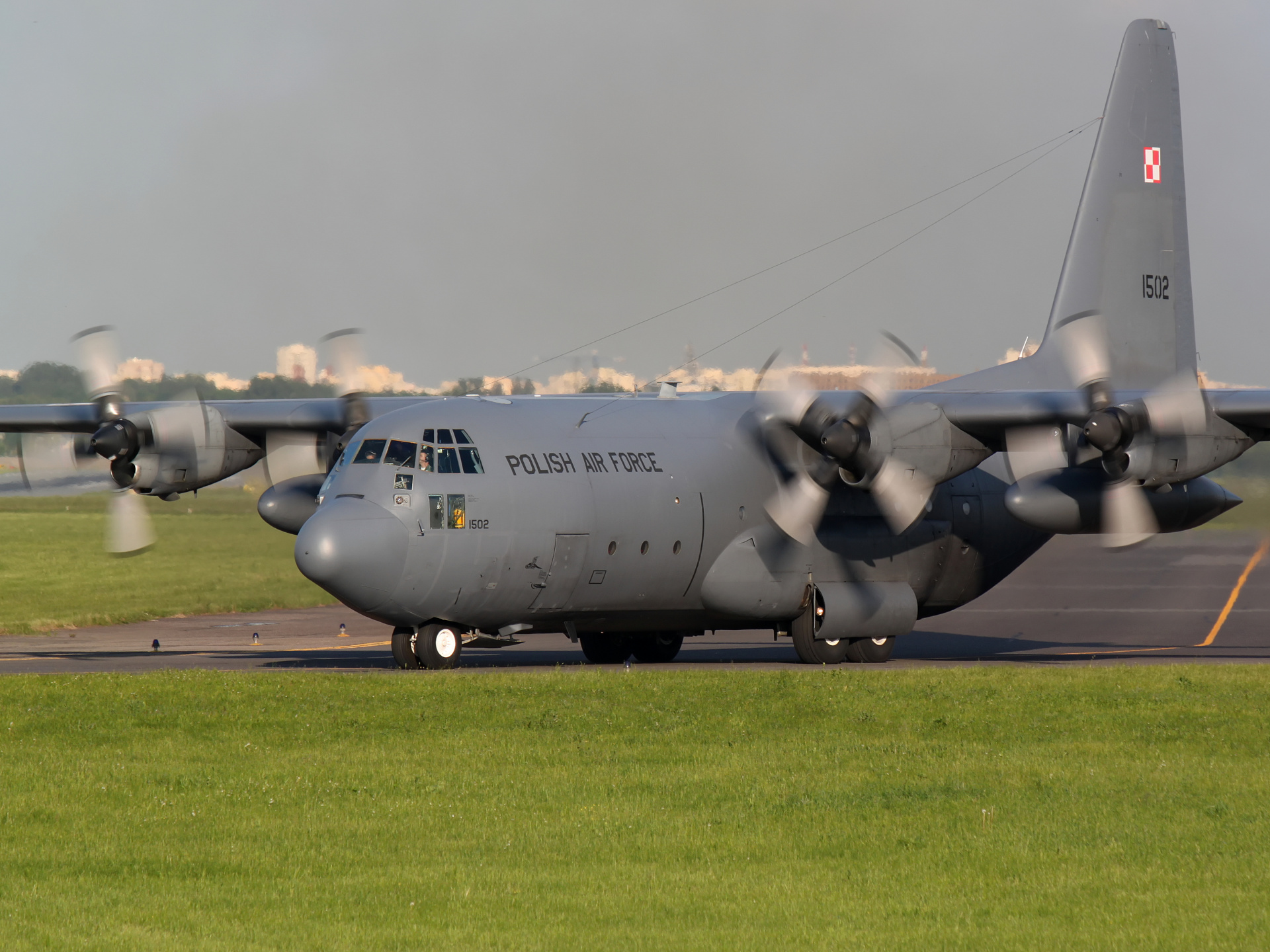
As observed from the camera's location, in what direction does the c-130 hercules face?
facing the viewer and to the left of the viewer
